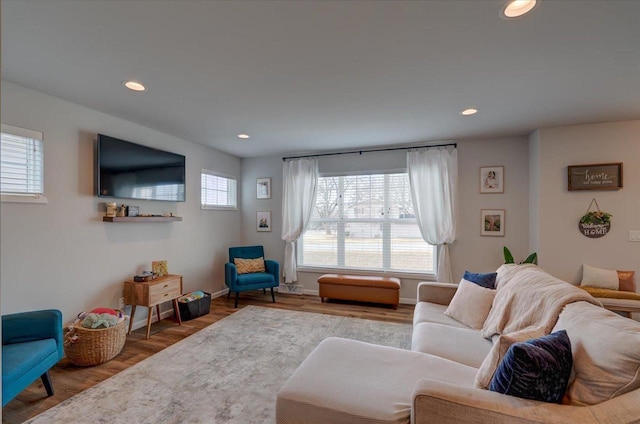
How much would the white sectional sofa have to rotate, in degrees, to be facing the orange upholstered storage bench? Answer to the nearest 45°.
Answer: approximately 45° to its right

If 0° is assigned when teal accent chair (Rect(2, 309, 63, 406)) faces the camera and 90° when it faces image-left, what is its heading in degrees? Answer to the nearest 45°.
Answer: approximately 315°

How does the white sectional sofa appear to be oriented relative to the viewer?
to the viewer's left

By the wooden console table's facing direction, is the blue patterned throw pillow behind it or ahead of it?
ahead

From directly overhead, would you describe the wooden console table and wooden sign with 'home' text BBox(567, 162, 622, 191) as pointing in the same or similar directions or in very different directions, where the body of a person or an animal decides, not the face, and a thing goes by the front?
very different directions

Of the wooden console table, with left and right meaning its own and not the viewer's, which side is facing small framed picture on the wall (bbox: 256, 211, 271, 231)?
left

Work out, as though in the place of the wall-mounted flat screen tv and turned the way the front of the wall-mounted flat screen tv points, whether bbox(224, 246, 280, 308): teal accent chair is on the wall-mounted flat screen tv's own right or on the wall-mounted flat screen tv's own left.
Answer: on the wall-mounted flat screen tv's own left

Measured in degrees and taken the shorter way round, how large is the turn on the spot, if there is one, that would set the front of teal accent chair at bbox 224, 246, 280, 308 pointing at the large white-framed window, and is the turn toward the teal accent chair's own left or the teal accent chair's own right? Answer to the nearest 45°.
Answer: approximately 45° to the teal accent chair's own left

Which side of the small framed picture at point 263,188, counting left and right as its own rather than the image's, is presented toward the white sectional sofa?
front

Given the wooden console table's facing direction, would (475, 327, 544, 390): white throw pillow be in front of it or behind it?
in front

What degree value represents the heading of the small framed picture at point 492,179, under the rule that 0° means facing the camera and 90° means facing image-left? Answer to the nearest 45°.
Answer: approximately 0°

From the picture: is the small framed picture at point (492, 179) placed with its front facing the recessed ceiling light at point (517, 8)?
yes

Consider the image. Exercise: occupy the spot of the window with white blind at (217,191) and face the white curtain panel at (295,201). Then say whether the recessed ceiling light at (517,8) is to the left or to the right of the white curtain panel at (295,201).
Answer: right
